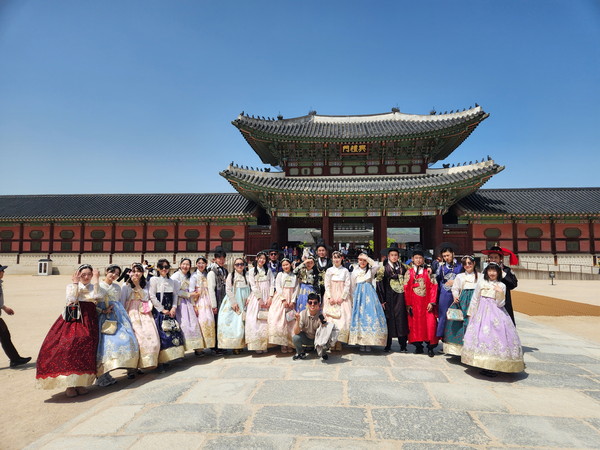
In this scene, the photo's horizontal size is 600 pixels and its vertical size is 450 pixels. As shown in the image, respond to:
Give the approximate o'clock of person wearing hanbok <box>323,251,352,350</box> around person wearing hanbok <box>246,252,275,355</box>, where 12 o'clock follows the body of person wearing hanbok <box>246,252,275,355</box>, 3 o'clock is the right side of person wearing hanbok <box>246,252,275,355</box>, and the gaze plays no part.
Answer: person wearing hanbok <box>323,251,352,350</box> is roughly at 9 o'clock from person wearing hanbok <box>246,252,275,355</box>.

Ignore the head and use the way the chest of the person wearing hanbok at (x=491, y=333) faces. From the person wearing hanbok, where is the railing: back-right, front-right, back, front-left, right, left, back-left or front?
back

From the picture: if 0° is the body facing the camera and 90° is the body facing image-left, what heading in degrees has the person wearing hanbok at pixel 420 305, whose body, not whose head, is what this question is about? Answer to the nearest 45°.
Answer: approximately 0°

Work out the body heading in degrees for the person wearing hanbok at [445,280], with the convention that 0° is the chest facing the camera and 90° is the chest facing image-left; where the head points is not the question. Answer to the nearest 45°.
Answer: approximately 0°
